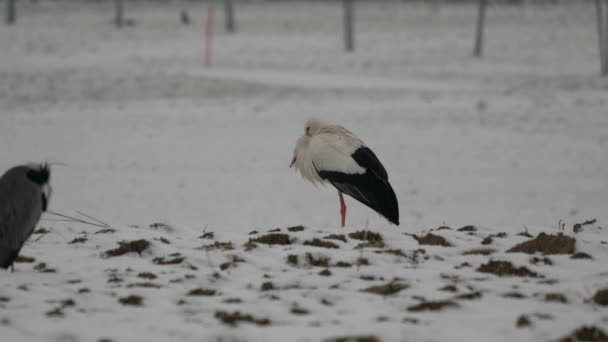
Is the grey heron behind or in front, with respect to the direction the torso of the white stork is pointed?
in front

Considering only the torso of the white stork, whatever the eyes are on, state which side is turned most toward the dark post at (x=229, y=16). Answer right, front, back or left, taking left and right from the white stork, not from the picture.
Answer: right

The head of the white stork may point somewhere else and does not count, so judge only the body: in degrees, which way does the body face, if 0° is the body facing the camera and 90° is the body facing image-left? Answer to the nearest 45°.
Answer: approximately 90°

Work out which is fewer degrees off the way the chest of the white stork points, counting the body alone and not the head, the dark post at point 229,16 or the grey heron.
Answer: the grey heron
